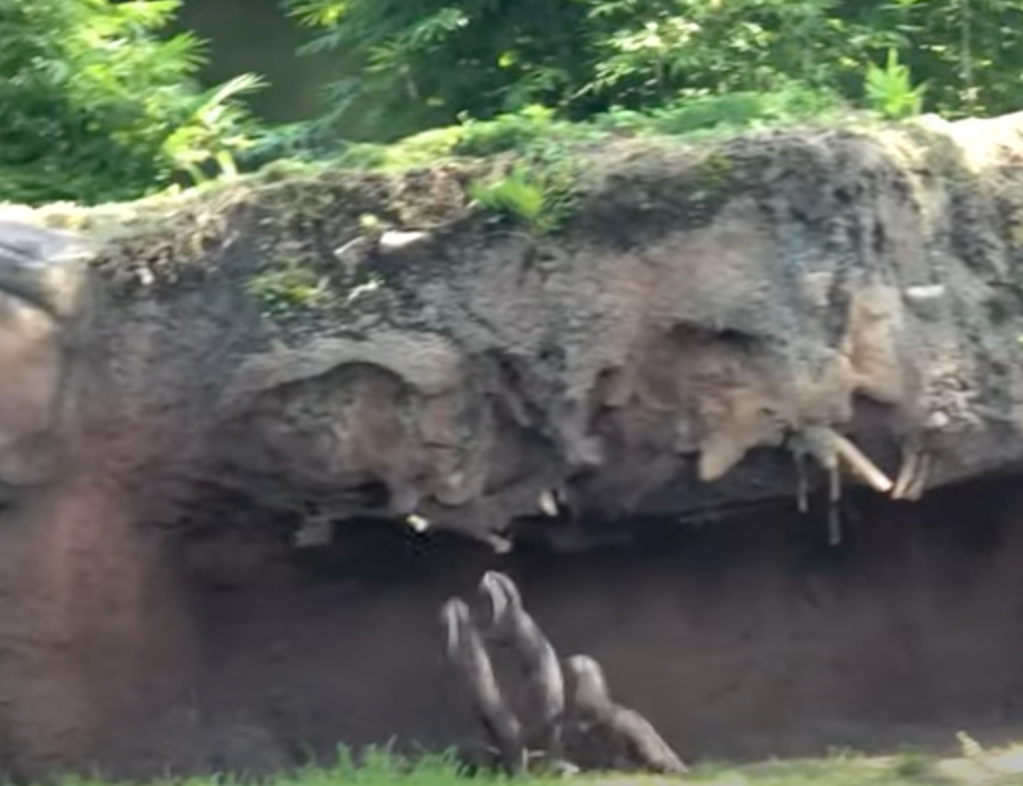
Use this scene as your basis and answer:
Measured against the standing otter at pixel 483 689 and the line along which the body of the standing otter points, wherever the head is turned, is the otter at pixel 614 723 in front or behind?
behind

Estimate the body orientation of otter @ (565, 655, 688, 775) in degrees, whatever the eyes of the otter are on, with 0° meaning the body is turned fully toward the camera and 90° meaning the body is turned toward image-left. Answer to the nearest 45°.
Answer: approximately 90°

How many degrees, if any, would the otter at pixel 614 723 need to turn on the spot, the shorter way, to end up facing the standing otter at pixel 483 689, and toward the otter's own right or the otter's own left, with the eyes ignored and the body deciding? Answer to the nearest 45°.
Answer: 0° — it already faces it
